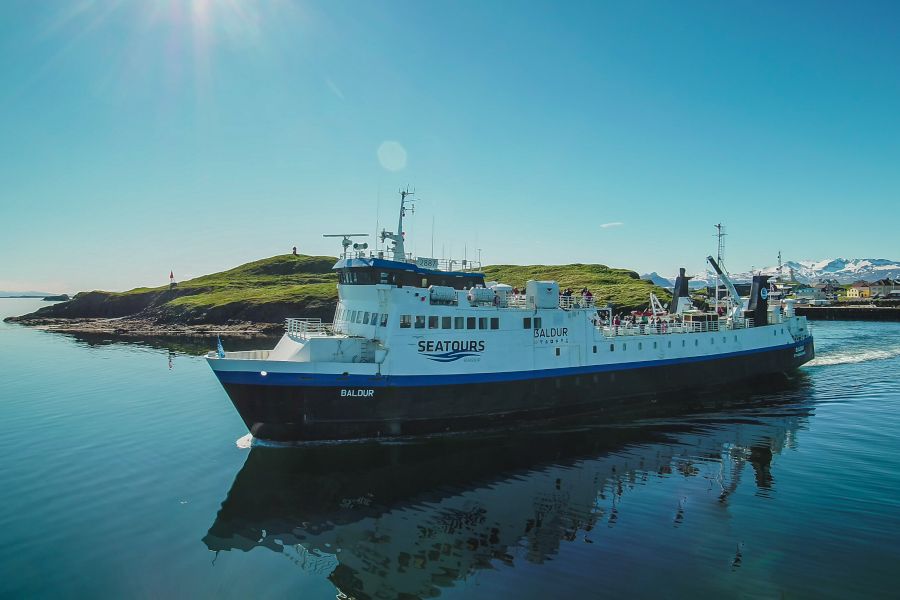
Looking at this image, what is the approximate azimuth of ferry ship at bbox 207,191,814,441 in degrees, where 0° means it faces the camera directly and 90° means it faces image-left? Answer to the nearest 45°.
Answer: approximately 45°
